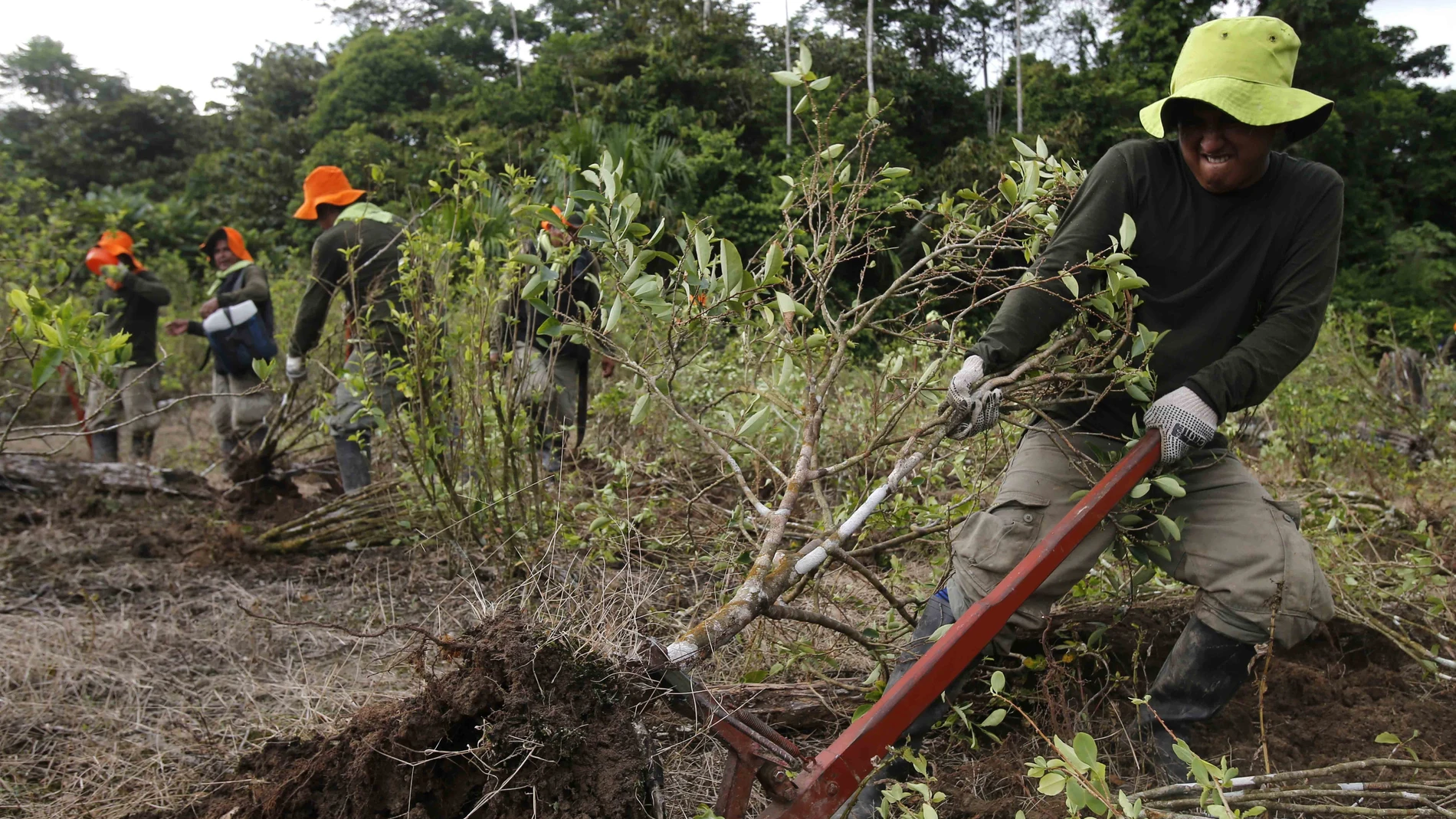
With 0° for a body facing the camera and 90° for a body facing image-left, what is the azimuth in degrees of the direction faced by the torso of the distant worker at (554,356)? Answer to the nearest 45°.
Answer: approximately 45°

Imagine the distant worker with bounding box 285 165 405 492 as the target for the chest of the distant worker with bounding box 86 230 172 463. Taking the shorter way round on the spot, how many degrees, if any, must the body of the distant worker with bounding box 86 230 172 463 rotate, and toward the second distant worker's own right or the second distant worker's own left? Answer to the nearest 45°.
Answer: approximately 45° to the second distant worker's own left

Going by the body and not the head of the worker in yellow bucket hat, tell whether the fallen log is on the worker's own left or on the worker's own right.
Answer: on the worker's own right

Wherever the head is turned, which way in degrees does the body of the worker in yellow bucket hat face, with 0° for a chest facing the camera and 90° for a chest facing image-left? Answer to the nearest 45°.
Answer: approximately 0°
